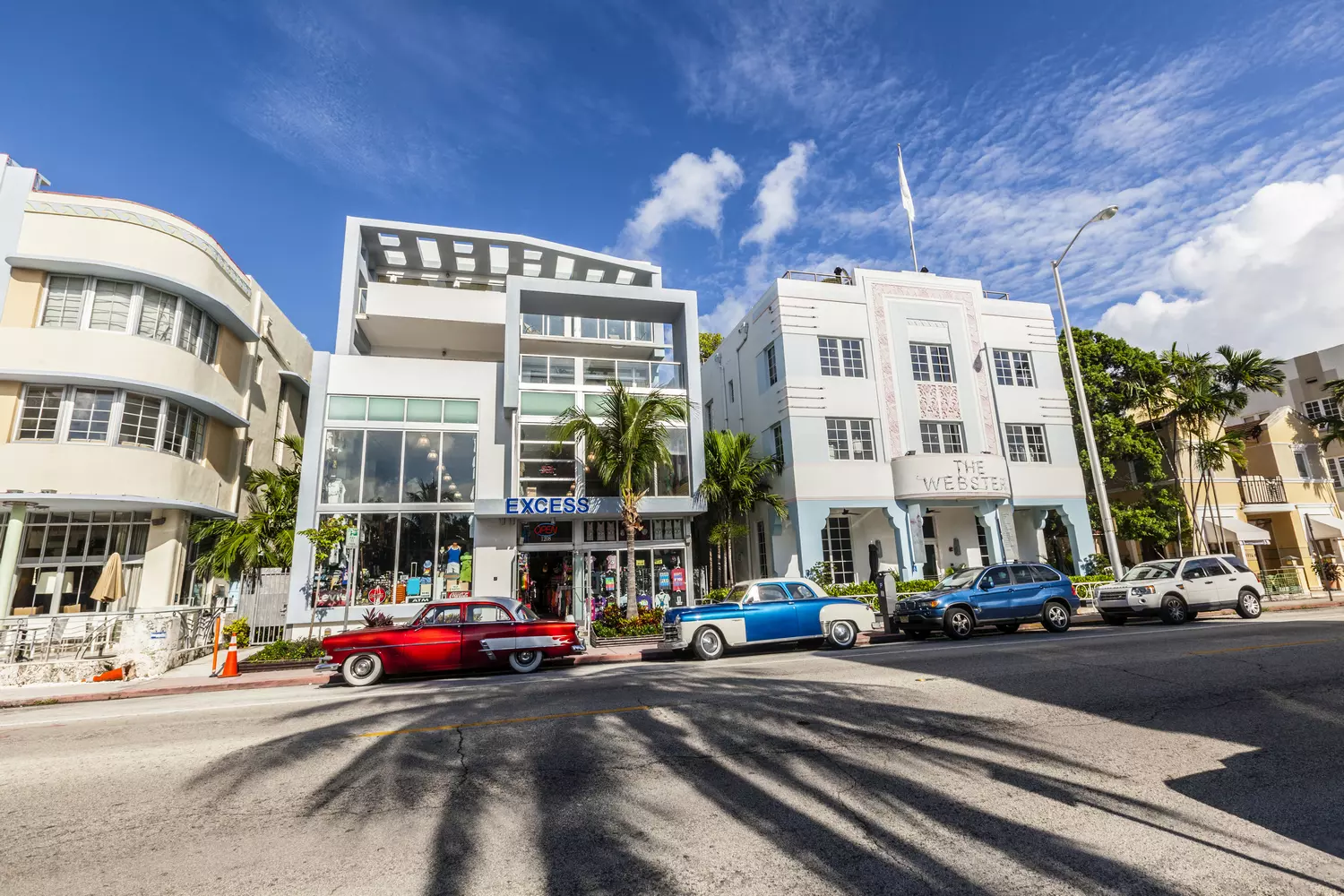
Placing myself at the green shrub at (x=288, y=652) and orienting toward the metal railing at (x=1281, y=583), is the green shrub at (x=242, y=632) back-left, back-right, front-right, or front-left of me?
back-left

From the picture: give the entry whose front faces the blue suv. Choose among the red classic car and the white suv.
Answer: the white suv

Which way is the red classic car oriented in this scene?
to the viewer's left

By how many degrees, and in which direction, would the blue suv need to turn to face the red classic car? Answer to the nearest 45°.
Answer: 0° — it already faces it

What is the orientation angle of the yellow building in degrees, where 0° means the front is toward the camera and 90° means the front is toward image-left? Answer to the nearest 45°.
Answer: approximately 315°

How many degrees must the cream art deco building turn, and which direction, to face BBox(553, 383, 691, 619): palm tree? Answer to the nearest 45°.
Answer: approximately 45° to its left

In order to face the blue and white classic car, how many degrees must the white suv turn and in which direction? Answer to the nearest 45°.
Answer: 0° — it already faces it

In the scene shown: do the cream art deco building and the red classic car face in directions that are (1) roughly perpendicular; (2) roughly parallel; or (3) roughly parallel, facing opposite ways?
roughly perpendicular

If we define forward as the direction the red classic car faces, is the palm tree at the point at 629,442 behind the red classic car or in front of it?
behind
